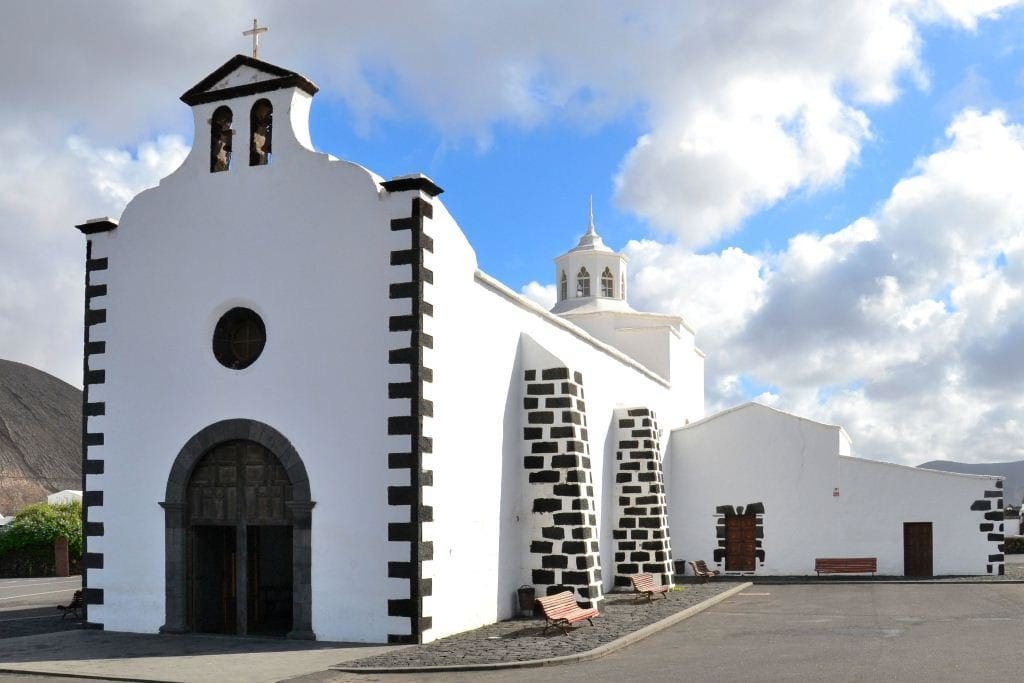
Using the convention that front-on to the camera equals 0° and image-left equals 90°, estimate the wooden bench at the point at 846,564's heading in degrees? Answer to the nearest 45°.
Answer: approximately 0°

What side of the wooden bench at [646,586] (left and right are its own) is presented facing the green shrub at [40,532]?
back

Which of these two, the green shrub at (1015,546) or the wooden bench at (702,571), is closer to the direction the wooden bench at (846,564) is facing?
the wooden bench

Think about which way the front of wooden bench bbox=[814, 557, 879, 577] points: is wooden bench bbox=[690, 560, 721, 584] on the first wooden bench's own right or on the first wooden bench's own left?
on the first wooden bench's own right

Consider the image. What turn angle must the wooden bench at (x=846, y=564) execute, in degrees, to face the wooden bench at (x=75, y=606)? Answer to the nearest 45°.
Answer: approximately 45° to its right

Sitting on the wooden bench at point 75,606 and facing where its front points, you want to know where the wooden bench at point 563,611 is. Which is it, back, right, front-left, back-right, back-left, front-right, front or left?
back-left

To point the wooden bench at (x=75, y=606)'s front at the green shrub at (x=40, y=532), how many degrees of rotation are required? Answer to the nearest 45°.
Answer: approximately 90° to its right

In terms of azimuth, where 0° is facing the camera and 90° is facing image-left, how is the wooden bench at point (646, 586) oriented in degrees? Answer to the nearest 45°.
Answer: approximately 315°

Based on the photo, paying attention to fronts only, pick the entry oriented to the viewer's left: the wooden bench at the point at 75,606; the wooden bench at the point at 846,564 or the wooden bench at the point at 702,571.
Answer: the wooden bench at the point at 75,606
